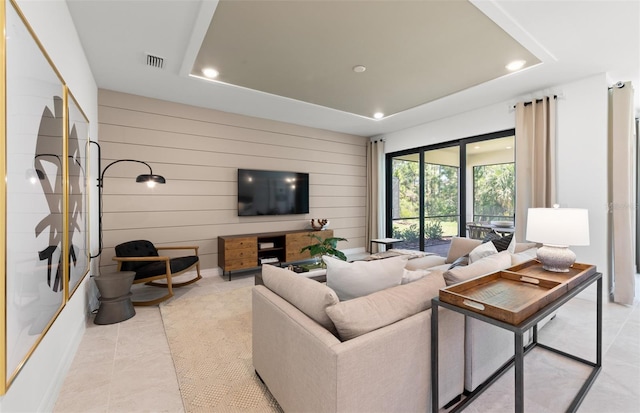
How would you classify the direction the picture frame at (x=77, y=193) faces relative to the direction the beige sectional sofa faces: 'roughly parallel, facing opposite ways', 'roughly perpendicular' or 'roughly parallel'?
roughly perpendicular

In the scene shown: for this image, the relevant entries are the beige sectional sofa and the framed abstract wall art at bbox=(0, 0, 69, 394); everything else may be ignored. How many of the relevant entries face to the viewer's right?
1

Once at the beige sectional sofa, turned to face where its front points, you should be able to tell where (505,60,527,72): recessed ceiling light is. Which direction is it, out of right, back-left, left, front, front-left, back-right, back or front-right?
right

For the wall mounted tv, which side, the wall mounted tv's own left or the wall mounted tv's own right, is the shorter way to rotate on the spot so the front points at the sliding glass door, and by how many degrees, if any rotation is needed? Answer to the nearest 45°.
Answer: approximately 45° to the wall mounted tv's own left

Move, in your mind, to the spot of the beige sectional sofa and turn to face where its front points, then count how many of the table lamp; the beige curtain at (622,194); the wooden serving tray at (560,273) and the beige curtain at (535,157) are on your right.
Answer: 4

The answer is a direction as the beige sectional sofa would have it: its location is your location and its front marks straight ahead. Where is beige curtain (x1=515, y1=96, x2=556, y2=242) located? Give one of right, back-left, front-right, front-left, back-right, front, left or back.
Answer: right

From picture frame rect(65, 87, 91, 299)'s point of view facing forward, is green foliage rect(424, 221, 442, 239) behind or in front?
in front

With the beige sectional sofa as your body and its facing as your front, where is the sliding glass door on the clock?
The sliding glass door is roughly at 2 o'clock from the beige sectional sofa.

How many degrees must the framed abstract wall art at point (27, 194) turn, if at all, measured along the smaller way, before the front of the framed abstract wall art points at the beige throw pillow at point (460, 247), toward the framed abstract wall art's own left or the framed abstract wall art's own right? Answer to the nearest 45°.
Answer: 0° — it already faces it

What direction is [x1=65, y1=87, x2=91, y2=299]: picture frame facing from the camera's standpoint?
to the viewer's right

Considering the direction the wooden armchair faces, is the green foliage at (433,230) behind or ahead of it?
ahead

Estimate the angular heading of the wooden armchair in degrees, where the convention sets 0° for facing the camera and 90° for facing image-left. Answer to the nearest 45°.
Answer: approximately 315°

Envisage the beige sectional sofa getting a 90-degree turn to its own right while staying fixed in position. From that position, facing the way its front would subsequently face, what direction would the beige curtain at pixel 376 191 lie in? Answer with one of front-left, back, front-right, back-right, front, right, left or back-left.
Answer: front-left

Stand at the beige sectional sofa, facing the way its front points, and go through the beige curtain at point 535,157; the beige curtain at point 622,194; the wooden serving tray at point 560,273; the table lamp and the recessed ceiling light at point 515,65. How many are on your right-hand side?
5

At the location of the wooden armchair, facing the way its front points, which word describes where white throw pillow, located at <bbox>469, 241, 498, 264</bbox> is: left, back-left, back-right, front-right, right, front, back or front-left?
front

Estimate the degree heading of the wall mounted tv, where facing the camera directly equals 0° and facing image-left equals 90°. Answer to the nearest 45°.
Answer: approximately 315°

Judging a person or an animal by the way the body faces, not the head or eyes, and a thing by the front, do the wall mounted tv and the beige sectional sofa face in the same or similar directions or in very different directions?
very different directions

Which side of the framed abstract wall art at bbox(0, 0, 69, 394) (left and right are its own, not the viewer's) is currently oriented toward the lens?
right

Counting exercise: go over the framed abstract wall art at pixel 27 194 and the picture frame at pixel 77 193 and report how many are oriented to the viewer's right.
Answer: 2
